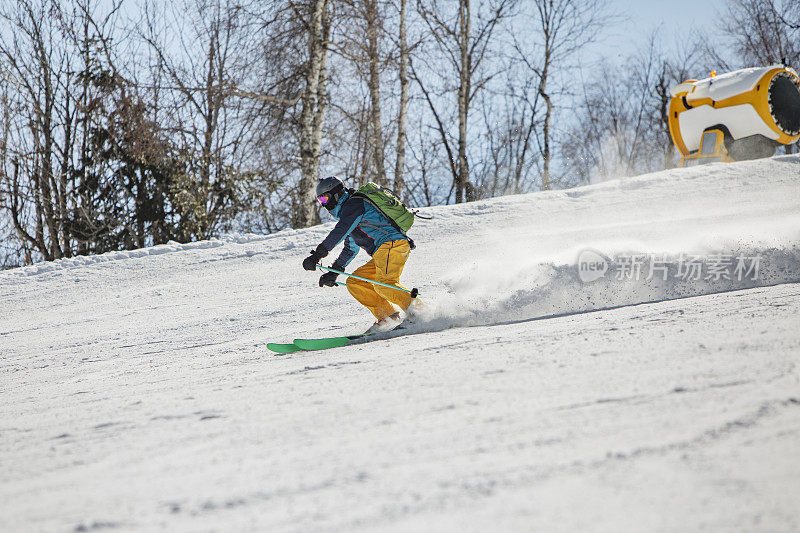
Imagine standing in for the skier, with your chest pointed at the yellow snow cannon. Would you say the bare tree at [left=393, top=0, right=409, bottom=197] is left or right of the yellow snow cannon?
left

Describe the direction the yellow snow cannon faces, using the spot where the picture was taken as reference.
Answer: facing the viewer and to the right of the viewer

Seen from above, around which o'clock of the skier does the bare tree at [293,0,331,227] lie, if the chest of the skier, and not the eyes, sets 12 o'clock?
The bare tree is roughly at 3 o'clock from the skier.

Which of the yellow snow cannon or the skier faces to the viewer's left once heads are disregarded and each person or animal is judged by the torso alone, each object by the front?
the skier

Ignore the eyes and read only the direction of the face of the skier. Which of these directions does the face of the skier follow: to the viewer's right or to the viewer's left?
to the viewer's left

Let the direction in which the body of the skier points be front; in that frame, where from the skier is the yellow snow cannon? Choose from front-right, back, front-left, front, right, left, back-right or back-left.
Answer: back-right

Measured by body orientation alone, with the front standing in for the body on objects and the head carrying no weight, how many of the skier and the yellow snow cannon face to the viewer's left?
1

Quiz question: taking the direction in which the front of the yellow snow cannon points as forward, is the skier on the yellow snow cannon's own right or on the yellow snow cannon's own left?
on the yellow snow cannon's own right

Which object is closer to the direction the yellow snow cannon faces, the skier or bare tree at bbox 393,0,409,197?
the skier

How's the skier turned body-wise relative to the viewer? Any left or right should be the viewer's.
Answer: facing to the left of the viewer

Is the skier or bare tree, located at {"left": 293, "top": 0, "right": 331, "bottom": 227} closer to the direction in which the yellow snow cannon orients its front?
the skier

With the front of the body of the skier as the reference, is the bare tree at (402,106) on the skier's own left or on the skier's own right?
on the skier's own right
